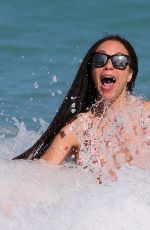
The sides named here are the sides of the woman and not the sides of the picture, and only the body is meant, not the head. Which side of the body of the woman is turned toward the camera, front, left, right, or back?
front

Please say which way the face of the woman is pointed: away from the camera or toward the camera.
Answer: toward the camera
